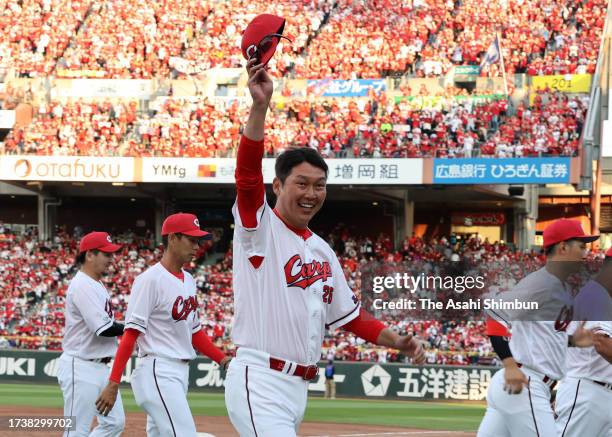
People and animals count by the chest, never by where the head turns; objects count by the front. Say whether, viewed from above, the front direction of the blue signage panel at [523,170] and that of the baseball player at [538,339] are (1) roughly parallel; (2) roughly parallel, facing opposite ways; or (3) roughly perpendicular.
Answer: roughly perpendicular

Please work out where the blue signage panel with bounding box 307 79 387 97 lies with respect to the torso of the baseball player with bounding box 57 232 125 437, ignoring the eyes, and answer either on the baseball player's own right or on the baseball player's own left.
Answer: on the baseball player's own left

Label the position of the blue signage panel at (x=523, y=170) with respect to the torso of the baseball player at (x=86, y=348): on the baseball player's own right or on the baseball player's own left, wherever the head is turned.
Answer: on the baseball player's own left

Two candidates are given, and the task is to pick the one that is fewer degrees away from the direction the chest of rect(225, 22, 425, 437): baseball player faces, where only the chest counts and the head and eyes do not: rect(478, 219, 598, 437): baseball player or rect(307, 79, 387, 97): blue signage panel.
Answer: the baseball player

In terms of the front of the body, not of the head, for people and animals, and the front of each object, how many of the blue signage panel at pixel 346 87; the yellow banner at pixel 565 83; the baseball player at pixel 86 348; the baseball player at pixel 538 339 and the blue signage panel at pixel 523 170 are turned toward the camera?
3

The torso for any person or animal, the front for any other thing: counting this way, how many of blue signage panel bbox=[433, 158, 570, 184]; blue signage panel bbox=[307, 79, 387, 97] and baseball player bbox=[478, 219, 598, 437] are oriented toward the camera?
2

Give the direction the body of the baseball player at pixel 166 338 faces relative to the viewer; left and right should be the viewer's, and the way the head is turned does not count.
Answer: facing the viewer and to the right of the viewer

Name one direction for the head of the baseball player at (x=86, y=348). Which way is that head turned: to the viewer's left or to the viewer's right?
to the viewer's right

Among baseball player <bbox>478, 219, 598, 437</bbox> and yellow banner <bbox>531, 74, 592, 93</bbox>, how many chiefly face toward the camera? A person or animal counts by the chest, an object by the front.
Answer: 1
